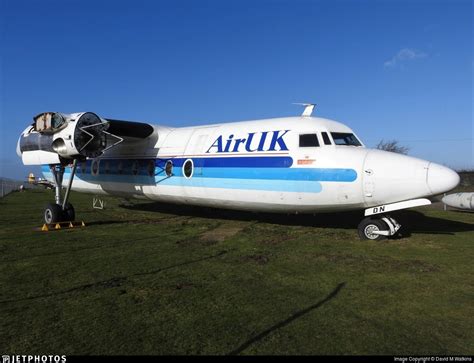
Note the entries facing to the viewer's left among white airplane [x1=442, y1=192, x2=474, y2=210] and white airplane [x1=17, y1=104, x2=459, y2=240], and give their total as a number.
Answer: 1

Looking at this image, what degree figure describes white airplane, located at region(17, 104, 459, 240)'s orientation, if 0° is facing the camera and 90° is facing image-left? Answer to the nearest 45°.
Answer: approximately 315°

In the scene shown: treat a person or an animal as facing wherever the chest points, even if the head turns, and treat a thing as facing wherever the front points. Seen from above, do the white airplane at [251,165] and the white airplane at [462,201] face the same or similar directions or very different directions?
very different directions

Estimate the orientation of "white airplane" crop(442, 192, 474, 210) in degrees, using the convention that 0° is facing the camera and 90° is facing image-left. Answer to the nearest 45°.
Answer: approximately 90°

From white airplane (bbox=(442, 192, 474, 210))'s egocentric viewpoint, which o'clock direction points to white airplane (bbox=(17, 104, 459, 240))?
white airplane (bbox=(17, 104, 459, 240)) is roughly at 10 o'clock from white airplane (bbox=(442, 192, 474, 210)).

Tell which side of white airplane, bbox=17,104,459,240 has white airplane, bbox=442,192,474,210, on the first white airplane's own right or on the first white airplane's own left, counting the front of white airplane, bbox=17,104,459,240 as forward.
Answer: on the first white airplane's own left
